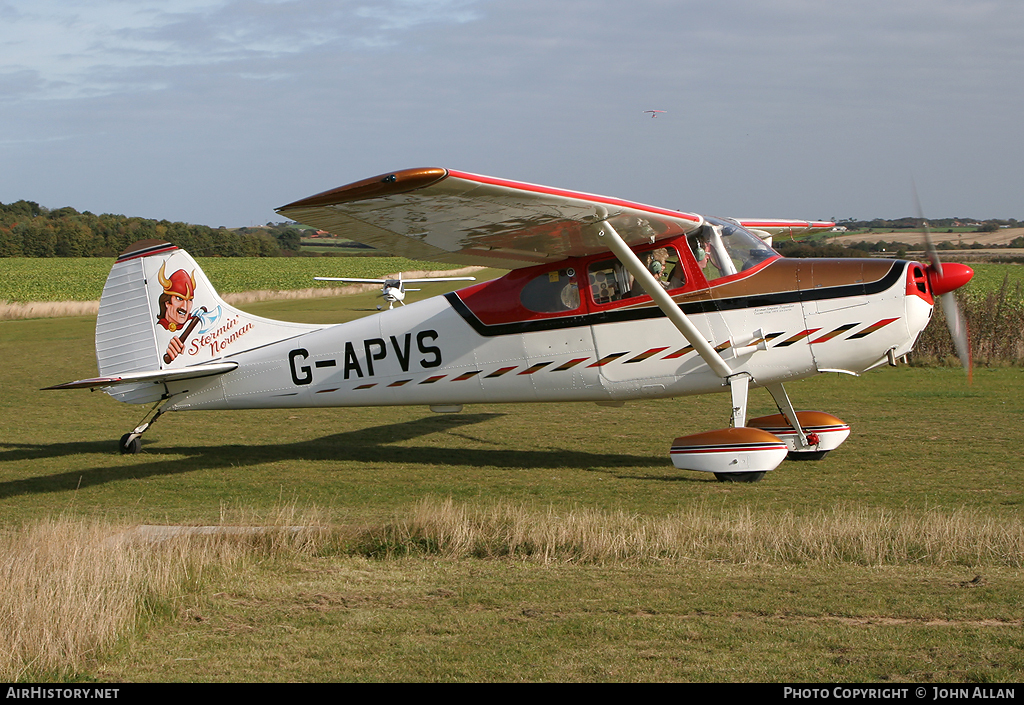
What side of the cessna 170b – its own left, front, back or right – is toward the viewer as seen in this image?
right

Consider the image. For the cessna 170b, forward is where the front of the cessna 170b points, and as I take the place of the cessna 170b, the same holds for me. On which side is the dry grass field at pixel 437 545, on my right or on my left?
on my right

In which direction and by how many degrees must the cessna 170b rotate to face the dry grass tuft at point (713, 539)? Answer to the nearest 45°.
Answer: approximately 90° to its right

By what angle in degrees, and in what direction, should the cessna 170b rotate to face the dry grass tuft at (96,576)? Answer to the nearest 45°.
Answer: approximately 135° to its right
